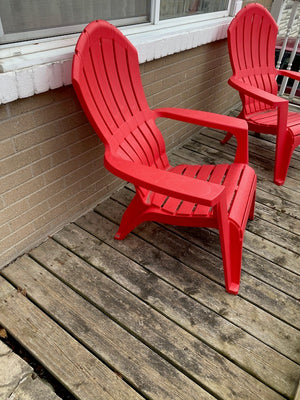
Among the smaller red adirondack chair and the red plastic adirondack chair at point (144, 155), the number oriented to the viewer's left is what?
0

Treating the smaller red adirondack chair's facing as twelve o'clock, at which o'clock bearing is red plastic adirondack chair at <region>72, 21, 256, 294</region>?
The red plastic adirondack chair is roughly at 2 o'clock from the smaller red adirondack chair.

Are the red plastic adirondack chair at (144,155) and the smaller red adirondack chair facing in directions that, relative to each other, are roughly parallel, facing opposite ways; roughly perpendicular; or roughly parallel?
roughly parallel

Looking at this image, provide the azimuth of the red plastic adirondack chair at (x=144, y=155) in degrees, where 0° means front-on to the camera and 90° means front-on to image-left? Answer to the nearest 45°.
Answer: approximately 315°

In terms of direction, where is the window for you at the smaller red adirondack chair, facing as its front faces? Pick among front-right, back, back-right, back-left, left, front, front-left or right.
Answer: right

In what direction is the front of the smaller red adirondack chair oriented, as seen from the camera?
facing the viewer and to the right of the viewer

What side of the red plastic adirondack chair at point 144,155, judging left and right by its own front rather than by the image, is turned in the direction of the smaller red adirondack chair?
left
